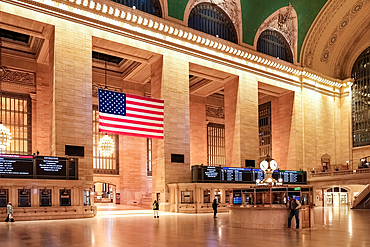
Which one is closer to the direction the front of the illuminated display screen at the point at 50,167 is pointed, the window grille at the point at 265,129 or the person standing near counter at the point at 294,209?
the person standing near counter

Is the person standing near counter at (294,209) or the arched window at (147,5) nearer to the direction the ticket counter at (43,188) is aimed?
the person standing near counter

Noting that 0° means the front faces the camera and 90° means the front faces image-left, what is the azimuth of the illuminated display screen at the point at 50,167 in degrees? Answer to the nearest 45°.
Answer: approximately 0°

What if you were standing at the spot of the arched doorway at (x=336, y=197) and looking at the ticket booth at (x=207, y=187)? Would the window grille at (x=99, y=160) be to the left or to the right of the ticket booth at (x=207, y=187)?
right

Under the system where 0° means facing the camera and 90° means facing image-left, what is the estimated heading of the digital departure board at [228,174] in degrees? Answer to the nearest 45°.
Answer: approximately 315°
